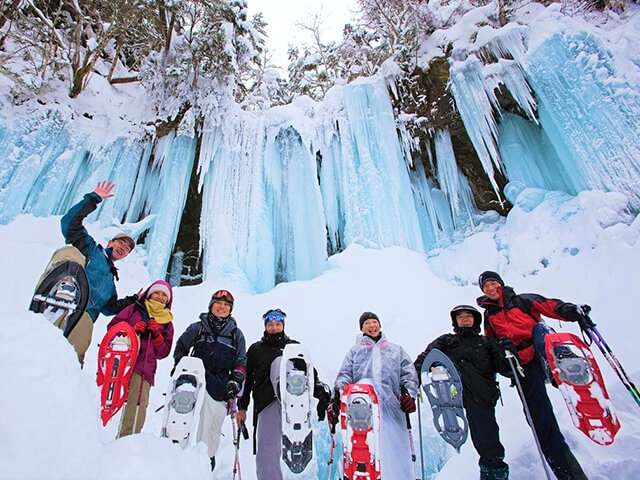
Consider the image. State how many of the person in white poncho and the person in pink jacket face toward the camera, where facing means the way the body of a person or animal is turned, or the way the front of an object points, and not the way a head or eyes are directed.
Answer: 2

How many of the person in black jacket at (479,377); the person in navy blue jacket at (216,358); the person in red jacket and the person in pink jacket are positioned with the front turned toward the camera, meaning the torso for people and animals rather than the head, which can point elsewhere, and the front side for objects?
4

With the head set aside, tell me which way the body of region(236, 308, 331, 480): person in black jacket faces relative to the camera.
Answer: toward the camera

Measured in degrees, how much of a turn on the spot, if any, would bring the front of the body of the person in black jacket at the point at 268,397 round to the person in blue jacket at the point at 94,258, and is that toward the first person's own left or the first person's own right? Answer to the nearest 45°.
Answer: approximately 90° to the first person's own right

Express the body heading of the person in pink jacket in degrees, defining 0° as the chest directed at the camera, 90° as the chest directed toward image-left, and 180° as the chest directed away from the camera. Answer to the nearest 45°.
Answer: approximately 0°

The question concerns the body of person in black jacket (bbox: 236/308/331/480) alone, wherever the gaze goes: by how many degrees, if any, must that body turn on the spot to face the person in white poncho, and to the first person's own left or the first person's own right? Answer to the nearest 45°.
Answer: approximately 90° to the first person's own left

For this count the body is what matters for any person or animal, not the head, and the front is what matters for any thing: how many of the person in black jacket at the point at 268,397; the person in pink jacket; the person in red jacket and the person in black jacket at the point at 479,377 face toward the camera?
4

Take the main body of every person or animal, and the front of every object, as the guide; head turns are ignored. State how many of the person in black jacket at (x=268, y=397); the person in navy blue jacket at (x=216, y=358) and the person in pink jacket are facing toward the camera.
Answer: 3

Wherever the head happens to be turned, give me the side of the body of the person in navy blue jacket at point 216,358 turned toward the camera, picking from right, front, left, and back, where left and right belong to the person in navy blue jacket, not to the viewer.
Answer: front

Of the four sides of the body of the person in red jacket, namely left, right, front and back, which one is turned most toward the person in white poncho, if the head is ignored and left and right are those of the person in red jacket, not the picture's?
right

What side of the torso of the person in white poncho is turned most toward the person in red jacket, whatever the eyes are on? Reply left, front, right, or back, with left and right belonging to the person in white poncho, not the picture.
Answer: left

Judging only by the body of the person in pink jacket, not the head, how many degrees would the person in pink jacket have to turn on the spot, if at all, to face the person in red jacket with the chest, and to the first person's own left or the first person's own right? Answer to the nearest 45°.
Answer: approximately 45° to the first person's own left

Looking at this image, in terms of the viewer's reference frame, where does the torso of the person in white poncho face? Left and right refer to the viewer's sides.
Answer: facing the viewer

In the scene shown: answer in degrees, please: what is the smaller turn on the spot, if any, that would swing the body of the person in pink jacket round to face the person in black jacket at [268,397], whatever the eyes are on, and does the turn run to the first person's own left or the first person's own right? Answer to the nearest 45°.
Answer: approximately 90° to the first person's own left
